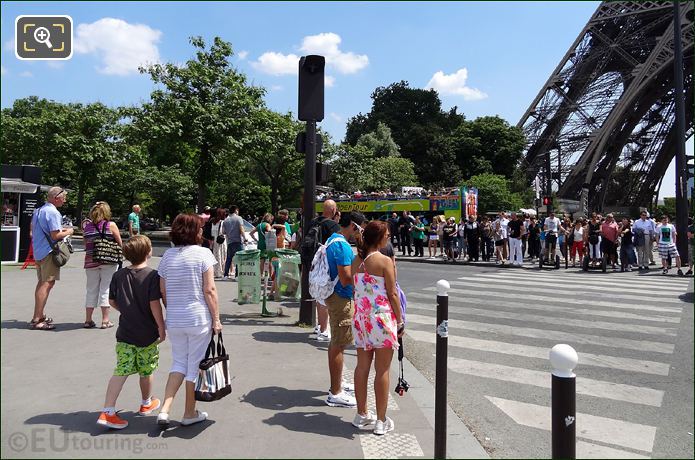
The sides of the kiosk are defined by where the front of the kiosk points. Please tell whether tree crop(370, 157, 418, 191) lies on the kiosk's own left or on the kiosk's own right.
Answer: on the kiosk's own left

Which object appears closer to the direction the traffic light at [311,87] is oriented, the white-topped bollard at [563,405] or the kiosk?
the kiosk

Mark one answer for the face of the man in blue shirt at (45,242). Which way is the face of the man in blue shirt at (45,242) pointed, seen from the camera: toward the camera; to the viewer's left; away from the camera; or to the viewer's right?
to the viewer's right

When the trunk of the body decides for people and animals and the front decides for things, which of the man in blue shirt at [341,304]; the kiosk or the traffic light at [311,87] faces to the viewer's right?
the man in blue shirt

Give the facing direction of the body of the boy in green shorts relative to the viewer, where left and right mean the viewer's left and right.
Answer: facing away from the viewer and to the right of the viewer

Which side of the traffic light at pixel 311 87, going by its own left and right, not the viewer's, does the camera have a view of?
back

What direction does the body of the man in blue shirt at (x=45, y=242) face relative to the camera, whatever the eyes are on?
to the viewer's right
